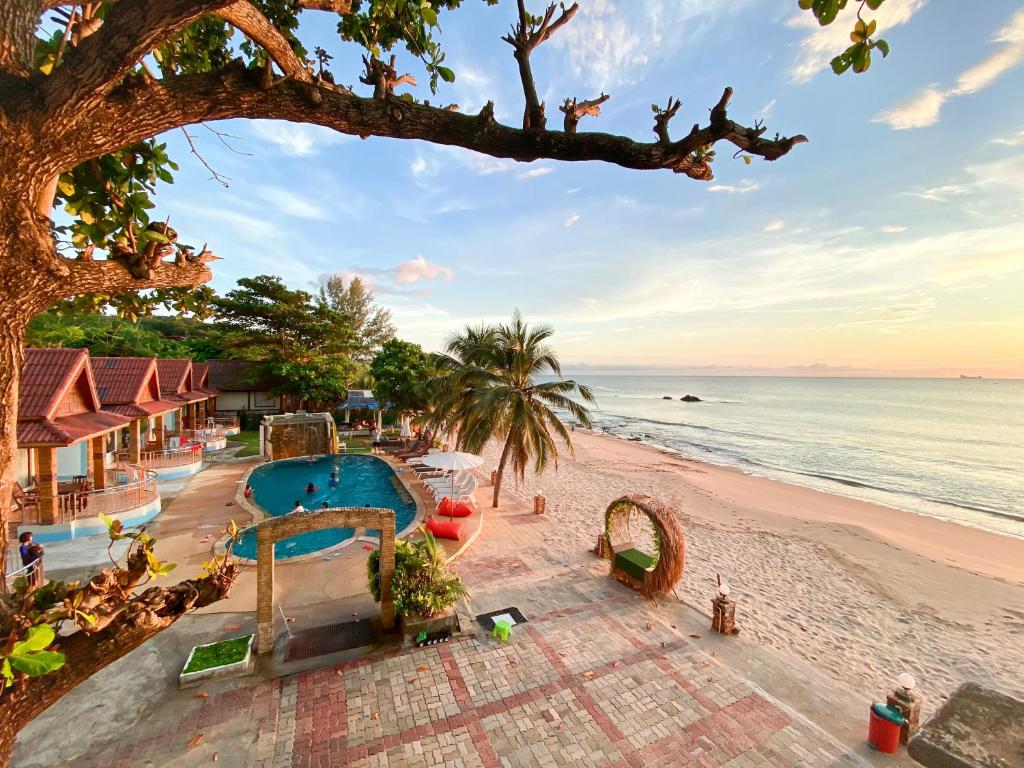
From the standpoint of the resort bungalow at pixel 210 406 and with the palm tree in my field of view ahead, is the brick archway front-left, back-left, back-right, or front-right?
front-right

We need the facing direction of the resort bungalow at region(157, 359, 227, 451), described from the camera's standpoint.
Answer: facing the viewer and to the right of the viewer

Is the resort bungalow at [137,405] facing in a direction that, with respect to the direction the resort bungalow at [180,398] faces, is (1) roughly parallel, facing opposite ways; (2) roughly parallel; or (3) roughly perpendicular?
roughly parallel

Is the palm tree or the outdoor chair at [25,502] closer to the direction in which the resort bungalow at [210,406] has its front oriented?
the palm tree

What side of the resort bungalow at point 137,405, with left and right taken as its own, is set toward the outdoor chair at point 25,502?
right

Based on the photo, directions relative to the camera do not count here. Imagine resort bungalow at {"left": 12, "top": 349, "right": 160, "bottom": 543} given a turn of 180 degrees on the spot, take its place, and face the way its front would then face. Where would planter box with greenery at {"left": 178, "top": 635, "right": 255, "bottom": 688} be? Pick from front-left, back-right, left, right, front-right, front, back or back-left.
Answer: back-left

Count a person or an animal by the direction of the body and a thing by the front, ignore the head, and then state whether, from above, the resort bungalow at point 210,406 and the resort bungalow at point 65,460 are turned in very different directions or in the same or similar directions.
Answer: same or similar directions

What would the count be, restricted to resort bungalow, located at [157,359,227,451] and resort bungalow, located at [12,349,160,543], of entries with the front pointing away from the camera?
0

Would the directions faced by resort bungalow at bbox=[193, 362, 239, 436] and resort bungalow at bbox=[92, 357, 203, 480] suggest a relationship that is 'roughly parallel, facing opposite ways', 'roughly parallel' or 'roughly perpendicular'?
roughly parallel

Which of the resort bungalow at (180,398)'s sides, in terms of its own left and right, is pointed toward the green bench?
front

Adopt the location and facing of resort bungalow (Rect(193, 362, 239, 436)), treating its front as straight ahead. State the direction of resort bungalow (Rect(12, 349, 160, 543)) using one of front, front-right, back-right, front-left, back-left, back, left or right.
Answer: front-right

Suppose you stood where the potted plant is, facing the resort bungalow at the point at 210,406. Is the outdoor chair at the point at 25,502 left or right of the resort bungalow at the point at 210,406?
left

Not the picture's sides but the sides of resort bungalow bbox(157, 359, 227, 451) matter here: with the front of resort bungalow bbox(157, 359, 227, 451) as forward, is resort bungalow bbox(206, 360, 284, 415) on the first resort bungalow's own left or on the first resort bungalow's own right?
on the first resort bungalow's own left

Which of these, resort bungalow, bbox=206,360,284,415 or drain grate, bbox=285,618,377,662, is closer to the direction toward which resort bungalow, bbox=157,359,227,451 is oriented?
the drain grate

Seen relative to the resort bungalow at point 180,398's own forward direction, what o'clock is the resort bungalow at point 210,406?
the resort bungalow at point 210,406 is roughly at 8 o'clock from the resort bungalow at point 180,398.

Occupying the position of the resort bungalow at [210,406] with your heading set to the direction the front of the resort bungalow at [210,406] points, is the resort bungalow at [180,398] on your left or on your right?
on your right

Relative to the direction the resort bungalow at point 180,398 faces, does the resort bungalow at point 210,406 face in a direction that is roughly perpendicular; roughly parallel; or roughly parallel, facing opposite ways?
roughly parallel

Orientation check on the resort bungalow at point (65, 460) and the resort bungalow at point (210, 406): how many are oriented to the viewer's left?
0
